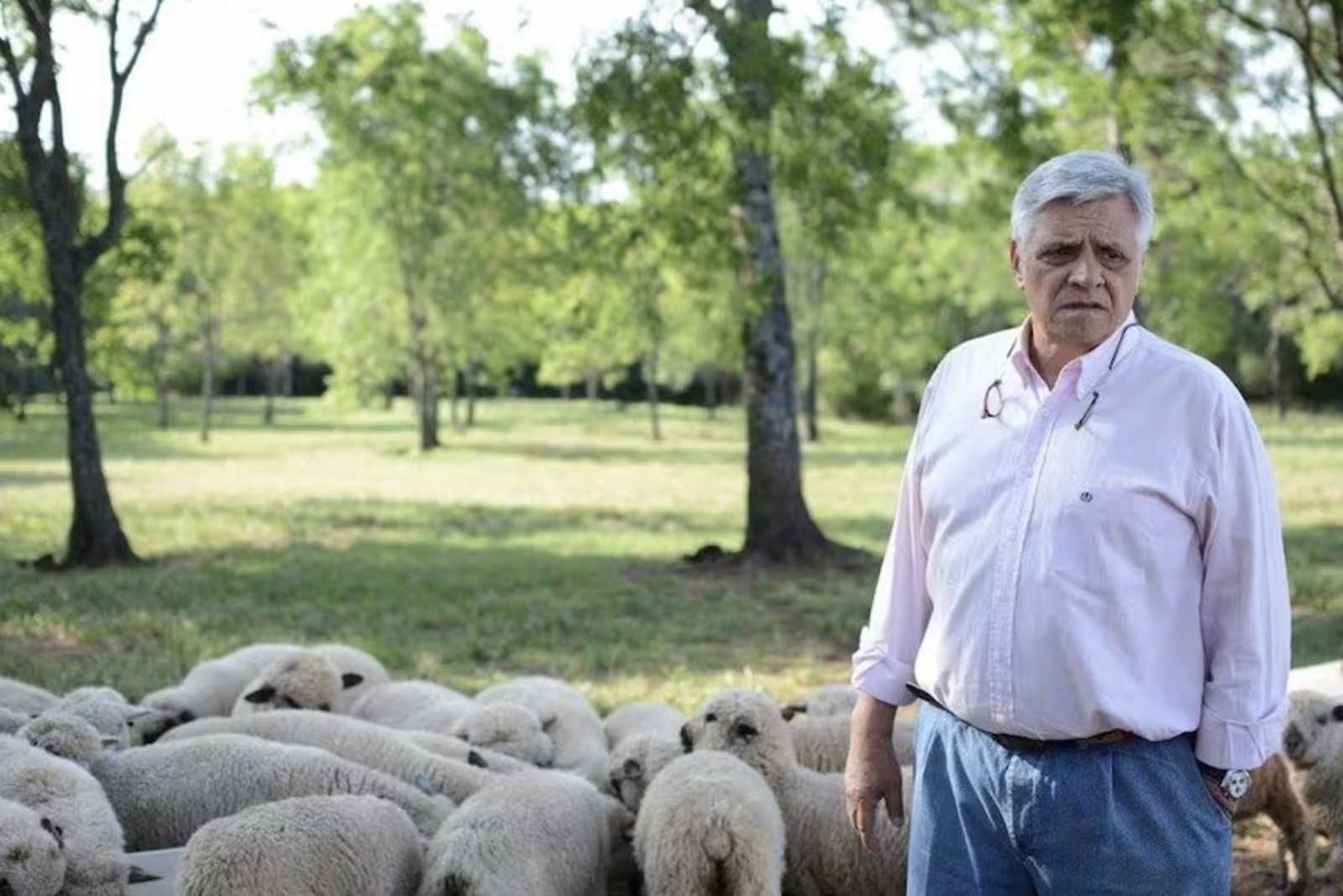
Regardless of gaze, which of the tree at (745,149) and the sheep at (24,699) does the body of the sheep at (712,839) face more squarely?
the tree

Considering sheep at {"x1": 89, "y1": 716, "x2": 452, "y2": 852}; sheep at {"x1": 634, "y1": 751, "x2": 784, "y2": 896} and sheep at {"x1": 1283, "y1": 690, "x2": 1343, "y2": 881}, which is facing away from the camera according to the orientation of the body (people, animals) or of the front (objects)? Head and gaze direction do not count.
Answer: sheep at {"x1": 634, "y1": 751, "x2": 784, "y2": 896}

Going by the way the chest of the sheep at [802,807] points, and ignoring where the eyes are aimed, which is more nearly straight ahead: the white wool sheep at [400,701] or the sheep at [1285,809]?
the white wool sheep

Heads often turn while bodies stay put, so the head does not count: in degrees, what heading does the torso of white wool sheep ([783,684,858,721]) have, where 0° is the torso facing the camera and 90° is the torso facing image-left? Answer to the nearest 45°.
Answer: approximately 90°

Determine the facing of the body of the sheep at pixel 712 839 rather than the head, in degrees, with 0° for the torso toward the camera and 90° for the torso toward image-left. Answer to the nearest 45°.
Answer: approximately 180°

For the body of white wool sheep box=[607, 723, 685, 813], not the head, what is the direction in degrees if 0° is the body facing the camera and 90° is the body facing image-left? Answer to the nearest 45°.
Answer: approximately 45°

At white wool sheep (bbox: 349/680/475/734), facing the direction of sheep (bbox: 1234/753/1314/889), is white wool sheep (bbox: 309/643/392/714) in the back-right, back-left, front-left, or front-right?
back-left

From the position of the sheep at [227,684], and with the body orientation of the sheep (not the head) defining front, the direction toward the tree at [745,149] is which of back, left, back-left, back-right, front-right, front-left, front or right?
back-right

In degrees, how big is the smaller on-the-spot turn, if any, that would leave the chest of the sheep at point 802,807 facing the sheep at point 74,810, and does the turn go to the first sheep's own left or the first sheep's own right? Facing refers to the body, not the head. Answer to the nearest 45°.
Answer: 0° — it already faces it

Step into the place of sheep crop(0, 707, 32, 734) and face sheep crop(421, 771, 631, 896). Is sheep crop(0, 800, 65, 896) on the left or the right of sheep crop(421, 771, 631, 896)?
right

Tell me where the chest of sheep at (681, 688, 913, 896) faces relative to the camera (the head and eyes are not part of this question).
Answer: to the viewer's left

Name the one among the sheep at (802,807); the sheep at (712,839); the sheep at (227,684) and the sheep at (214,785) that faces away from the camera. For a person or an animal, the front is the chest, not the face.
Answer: the sheep at (712,839)

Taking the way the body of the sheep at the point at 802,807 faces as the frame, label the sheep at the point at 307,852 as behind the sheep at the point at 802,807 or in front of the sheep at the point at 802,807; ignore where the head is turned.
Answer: in front

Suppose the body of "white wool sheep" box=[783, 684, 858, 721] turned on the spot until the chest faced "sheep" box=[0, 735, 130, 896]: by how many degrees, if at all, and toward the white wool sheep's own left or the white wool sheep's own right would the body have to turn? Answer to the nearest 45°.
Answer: approximately 45° to the white wool sheep's own left
